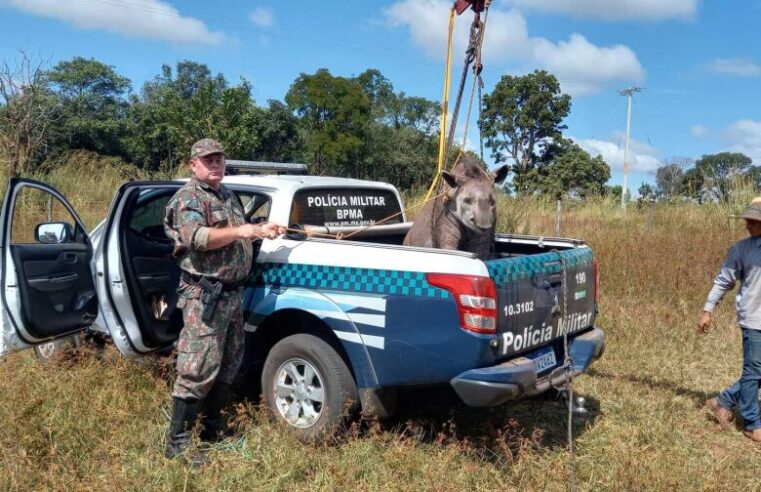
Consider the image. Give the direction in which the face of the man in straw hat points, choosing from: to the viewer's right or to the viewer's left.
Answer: to the viewer's left

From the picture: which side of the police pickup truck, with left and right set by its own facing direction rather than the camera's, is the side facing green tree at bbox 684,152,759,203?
right

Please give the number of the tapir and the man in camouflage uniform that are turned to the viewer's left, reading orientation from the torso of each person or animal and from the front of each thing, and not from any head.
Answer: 0

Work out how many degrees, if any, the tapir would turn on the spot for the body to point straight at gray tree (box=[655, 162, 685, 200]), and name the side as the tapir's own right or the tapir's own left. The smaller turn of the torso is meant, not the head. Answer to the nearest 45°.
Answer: approximately 90° to the tapir's own left

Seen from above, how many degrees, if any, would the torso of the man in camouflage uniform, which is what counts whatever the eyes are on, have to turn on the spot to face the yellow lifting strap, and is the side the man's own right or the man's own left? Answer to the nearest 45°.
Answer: approximately 90° to the man's own left

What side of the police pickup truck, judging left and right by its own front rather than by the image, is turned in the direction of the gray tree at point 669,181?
right

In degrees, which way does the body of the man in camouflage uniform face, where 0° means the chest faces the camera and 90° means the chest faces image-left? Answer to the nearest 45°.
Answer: approximately 315°

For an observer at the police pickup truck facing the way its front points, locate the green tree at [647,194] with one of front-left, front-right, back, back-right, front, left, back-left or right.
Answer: right

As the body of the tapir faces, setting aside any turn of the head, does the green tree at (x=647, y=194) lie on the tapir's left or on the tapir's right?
on the tapir's left

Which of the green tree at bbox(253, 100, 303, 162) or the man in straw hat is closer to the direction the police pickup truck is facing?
the green tree

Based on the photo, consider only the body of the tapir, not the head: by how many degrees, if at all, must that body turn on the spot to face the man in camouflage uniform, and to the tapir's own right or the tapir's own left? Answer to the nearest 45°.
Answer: approximately 90° to the tapir's own right

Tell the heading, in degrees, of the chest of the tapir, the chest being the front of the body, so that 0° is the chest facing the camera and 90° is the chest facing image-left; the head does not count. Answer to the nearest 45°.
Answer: approximately 315°

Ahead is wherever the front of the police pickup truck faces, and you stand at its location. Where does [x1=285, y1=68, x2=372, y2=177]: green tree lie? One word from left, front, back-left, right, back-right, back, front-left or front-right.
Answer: front-right
